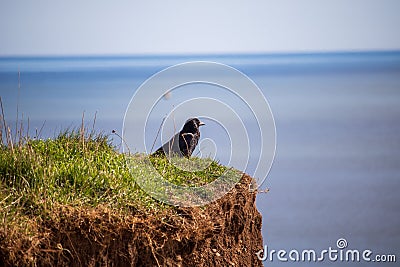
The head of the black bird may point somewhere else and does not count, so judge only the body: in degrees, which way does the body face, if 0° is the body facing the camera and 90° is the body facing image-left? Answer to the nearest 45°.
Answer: approximately 270°
